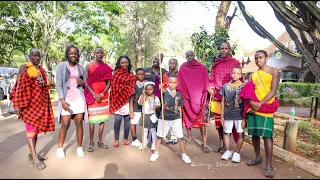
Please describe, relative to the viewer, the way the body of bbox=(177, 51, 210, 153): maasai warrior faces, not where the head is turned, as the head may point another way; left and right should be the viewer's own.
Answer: facing the viewer

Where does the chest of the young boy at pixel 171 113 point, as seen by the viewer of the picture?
toward the camera

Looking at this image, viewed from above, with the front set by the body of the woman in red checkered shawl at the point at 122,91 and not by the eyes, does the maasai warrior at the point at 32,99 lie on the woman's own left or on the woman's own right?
on the woman's own right

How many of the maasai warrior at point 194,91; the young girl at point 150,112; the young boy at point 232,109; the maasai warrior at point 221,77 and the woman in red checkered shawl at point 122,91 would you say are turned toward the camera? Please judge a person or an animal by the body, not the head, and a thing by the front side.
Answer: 5

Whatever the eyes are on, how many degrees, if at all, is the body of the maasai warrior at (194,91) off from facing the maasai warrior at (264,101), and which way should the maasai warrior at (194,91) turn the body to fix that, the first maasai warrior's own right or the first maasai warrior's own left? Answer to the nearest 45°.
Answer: approximately 45° to the first maasai warrior's own left

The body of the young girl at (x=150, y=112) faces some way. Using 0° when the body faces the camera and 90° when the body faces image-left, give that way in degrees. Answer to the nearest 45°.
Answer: approximately 0°

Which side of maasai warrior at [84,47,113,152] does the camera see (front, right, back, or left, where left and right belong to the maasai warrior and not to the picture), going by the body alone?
front
